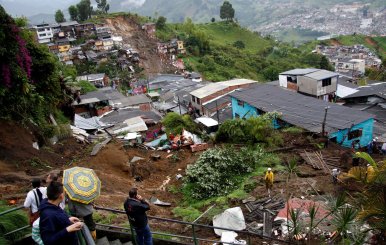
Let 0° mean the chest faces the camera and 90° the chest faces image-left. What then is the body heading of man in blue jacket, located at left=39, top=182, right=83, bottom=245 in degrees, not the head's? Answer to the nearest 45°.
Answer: approximately 225°

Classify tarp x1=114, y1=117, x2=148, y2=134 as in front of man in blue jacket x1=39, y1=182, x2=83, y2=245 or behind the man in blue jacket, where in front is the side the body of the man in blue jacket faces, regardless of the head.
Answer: in front

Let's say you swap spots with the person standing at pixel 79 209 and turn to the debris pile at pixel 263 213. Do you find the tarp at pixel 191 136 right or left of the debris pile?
left

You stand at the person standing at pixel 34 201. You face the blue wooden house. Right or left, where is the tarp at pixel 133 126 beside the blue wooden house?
left

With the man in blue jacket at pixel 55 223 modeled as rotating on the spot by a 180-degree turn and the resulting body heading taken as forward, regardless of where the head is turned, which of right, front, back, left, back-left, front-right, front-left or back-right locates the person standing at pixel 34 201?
back-right

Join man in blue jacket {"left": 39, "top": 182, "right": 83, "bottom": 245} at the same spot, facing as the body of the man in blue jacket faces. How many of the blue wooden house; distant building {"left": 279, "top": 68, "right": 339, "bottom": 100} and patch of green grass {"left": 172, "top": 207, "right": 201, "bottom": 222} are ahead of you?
3

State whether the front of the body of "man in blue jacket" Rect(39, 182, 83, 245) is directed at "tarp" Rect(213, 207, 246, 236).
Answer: yes

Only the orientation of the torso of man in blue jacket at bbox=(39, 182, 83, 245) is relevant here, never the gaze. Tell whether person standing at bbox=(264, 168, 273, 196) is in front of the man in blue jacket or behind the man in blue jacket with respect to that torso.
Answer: in front

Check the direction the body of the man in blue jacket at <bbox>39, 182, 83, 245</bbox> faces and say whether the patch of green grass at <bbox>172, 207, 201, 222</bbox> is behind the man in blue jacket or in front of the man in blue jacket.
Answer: in front
